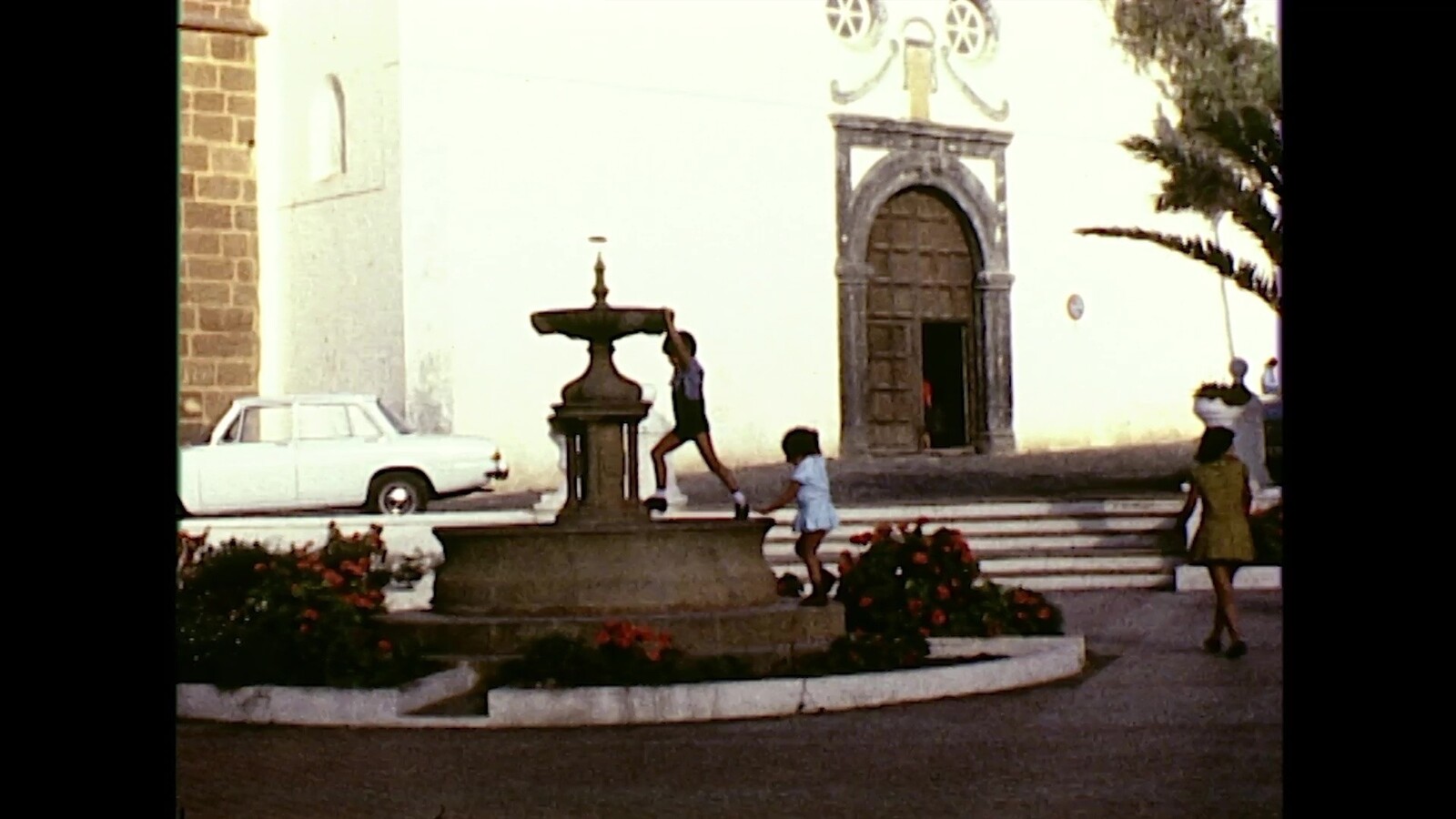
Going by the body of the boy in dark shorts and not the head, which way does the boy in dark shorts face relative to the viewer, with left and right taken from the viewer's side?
facing to the left of the viewer

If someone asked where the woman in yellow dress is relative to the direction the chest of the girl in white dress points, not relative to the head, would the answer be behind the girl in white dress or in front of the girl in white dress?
behind

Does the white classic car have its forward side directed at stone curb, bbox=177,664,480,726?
no

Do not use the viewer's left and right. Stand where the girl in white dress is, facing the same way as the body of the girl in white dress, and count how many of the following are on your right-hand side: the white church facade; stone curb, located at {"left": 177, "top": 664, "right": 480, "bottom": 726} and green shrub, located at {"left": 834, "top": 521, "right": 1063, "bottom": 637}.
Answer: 1

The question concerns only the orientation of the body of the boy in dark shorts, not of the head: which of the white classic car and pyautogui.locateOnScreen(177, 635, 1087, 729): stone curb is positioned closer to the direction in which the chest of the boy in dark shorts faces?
the white classic car

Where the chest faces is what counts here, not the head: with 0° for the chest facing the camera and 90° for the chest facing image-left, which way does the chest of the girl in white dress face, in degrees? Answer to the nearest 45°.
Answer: approximately 90°

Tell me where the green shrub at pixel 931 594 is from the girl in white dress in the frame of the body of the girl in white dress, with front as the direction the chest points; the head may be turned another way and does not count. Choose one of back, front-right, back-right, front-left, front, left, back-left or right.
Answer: back-left

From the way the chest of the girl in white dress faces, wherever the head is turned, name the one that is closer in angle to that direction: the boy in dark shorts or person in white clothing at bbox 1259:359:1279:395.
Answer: the boy in dark shorts

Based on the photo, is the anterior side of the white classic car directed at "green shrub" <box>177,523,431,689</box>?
no

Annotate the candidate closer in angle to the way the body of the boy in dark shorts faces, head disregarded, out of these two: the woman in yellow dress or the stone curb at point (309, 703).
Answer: the stone curb

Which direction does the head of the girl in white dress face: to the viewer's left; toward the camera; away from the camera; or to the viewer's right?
to the viewer's left
